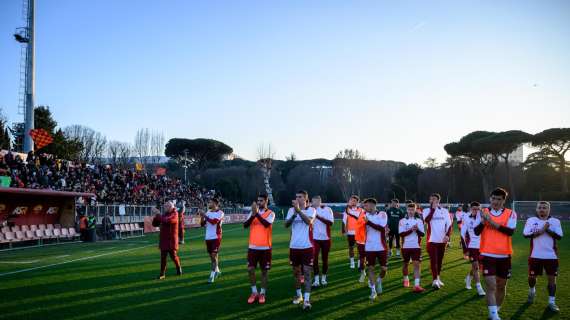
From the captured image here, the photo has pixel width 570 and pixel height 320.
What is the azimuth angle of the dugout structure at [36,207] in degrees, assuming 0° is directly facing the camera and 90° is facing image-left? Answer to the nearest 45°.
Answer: approximately 315°
